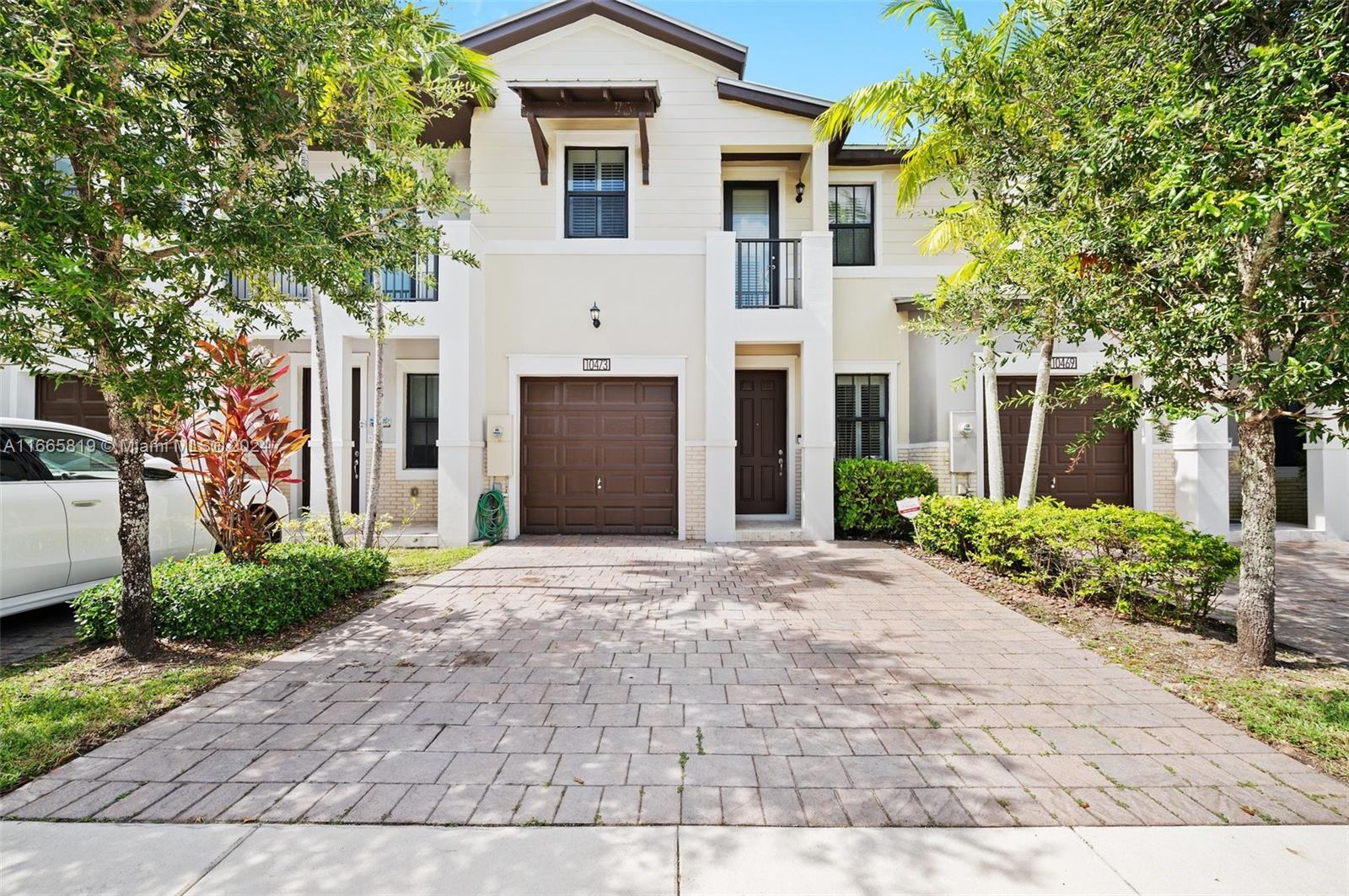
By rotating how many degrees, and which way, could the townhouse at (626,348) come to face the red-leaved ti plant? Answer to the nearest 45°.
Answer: approximately 45° to its right

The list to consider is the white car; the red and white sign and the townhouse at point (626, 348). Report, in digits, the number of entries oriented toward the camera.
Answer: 2

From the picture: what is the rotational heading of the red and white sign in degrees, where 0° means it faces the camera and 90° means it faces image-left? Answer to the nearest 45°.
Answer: approximately 0°

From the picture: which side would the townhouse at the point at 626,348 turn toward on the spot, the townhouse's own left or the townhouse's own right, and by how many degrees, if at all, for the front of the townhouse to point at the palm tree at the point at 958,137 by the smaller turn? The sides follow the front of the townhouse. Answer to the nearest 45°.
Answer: approximately 45° to the townhouse's own left

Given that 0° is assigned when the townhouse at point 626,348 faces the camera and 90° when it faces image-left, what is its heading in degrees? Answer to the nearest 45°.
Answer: approximately 0°

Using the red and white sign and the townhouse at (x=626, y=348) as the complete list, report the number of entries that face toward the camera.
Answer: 2

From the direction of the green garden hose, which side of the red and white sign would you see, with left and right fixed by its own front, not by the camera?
right
